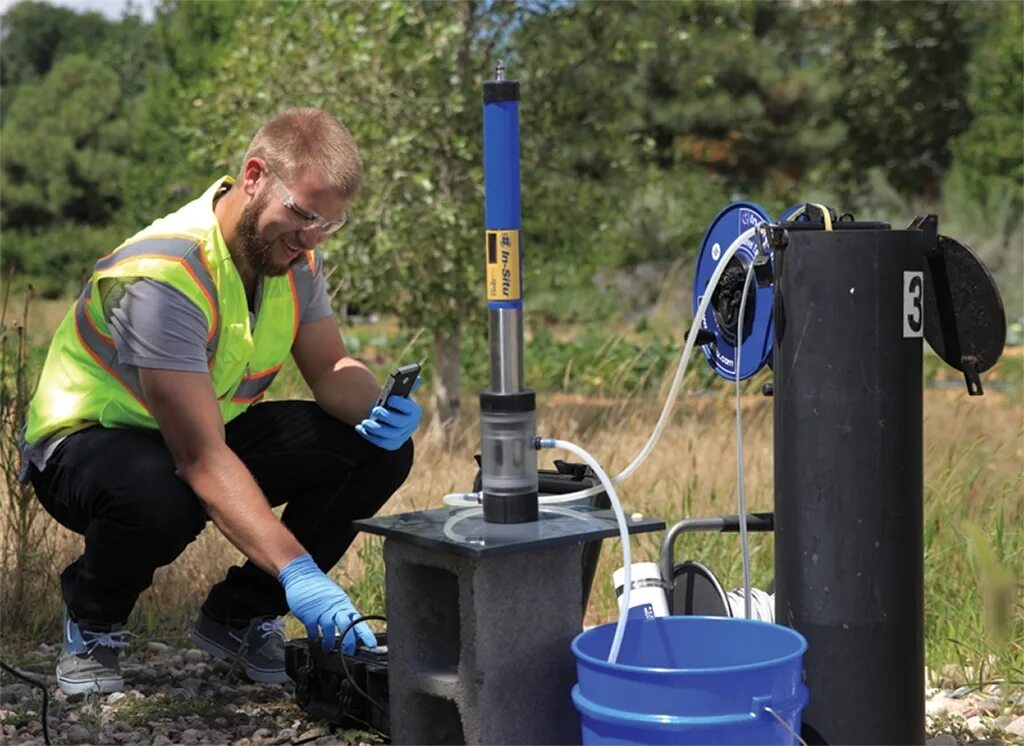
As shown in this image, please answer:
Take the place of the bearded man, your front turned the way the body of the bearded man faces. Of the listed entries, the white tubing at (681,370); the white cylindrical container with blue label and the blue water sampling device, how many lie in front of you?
3

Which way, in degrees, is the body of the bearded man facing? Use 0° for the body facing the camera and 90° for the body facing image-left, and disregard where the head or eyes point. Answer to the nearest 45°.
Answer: approximately 315°

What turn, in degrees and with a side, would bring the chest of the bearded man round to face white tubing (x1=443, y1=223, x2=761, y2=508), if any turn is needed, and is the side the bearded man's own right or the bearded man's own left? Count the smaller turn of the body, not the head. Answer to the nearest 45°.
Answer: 0° — they already face it

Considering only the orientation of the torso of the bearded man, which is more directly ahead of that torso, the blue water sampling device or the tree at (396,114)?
the blue water sampling device

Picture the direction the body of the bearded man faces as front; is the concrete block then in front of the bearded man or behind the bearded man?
in front

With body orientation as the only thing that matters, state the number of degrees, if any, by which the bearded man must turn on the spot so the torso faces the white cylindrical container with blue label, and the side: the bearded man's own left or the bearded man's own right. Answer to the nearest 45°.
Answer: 0° — they already face it

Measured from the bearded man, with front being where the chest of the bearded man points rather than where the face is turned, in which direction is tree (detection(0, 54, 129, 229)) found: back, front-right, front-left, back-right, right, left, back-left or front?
back-left

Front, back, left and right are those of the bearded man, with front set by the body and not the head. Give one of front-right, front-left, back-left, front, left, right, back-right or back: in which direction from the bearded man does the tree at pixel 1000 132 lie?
left

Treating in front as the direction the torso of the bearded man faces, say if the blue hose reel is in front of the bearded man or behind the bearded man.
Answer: in front

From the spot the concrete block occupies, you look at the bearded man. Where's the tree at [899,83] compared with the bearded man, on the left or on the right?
right

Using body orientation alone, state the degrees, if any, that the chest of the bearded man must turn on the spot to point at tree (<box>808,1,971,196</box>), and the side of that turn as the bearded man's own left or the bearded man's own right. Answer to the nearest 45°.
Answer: approximately 90° to the bearded man's own left
